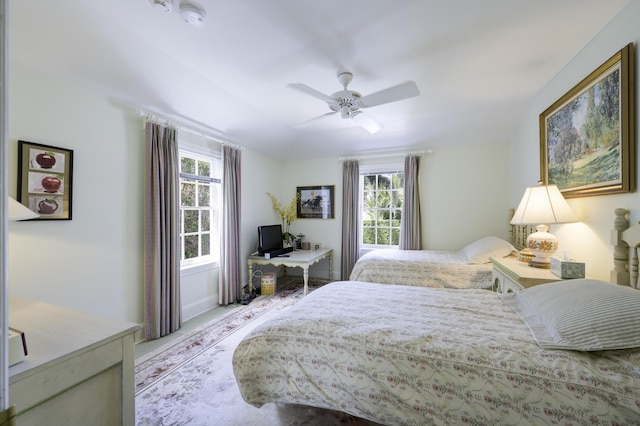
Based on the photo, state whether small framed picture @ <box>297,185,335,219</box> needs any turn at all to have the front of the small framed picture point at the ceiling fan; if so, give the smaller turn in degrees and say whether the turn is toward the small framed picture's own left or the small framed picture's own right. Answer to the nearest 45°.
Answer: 0° — it already faces it

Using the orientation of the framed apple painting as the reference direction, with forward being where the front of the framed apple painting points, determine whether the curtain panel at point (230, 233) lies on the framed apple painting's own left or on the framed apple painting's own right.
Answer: on the framed apple painting's own left

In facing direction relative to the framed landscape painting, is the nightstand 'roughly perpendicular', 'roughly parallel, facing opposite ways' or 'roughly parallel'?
roughly parallel

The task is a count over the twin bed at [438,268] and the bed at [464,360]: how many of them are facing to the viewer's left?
2

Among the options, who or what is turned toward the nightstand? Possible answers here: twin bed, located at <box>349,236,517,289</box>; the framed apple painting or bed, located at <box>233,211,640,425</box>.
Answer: the framed apple painting

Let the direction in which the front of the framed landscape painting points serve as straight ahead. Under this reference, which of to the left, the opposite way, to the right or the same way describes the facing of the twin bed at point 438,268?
the same way

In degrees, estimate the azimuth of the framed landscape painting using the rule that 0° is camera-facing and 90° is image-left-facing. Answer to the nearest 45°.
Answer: approximately 45°

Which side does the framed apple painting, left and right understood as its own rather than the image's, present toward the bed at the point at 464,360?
front

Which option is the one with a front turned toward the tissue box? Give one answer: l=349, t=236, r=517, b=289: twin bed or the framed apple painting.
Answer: the framed apple painting

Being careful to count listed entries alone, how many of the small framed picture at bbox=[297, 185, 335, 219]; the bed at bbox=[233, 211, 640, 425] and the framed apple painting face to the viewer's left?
1

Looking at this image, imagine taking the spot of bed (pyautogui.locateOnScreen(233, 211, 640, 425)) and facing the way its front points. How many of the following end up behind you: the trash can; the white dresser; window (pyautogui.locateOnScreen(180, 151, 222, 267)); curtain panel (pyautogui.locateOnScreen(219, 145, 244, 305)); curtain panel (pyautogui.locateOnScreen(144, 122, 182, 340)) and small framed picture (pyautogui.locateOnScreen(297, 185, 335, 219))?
0

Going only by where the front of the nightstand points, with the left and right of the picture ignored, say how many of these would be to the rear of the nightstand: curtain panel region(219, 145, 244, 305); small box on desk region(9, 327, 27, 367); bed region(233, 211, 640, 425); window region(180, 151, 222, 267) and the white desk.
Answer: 0

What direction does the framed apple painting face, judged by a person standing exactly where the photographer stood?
facing the viewer and to the right of the viewer

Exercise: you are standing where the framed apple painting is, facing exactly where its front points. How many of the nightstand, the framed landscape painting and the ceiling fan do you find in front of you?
3

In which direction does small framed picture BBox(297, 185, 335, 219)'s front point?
toward the camera

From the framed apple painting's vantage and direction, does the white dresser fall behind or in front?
in front

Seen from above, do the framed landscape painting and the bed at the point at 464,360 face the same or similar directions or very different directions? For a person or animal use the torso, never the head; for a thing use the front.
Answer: same or similar directions

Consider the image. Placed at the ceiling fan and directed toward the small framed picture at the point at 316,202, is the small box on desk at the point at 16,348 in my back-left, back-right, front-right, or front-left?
back-left

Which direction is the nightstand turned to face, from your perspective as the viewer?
facing the viewer and to the left of the viewer

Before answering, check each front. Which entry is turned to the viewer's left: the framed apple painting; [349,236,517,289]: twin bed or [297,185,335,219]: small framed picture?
the twin bed

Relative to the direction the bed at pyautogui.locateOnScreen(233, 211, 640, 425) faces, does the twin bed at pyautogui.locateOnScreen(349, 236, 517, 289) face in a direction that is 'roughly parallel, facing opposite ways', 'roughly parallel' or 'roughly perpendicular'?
roughly parallel

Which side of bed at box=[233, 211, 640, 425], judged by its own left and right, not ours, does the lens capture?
left

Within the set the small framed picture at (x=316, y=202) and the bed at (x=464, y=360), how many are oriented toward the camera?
1

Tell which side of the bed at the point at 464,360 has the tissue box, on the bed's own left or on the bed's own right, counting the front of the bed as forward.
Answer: on the bed's own right
